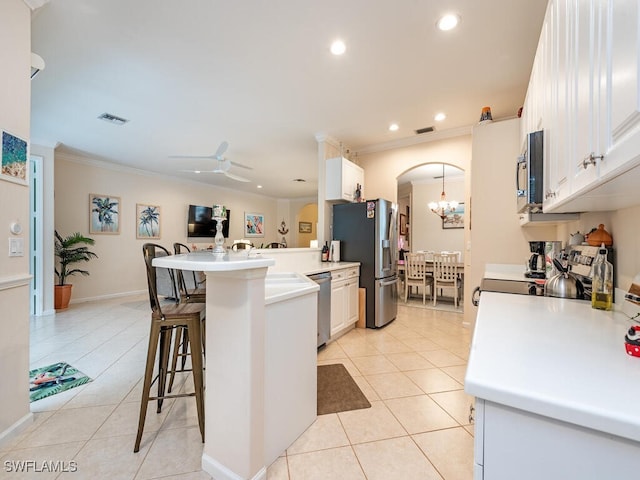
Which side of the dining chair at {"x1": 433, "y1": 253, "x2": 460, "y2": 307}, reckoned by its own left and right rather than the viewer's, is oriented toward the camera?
back

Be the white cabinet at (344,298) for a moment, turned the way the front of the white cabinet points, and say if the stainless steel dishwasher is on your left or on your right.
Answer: on your right

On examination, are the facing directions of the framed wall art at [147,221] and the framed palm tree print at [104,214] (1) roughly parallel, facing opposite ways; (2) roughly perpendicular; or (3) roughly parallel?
roughly parallel

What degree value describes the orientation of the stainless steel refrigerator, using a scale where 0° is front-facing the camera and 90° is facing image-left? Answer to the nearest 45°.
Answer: approximately 315°

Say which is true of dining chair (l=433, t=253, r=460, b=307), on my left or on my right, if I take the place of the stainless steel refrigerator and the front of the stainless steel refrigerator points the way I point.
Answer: on my left

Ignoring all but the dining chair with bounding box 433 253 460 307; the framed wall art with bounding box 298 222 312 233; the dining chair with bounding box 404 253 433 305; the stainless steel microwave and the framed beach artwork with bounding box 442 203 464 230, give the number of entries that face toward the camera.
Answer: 2

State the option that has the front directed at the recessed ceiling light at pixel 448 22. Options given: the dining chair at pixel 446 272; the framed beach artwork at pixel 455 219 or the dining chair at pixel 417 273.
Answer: the framed beach artwork

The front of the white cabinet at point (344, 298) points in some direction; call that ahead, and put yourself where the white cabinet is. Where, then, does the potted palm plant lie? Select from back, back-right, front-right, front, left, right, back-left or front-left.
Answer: back-right

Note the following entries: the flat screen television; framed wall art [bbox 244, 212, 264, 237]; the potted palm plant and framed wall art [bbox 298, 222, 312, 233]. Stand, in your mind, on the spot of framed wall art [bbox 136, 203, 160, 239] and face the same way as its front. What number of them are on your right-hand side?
1

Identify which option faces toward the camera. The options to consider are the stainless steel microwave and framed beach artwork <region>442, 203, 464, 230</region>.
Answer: the framed beach artwork

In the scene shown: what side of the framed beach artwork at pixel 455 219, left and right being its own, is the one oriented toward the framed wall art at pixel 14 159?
front

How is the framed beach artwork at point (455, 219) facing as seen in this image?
toward the camera

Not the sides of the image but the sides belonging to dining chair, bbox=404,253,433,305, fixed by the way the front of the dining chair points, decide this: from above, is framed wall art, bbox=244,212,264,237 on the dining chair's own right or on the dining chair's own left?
on the dining chair's own left

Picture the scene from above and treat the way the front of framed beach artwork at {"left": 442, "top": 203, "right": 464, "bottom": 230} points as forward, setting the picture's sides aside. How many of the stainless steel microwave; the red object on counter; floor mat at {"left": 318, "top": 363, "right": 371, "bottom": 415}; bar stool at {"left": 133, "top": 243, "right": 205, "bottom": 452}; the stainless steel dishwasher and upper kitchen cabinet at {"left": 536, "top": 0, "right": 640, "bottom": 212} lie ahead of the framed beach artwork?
6

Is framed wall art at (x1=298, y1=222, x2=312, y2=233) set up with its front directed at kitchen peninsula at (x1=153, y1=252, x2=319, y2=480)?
yes

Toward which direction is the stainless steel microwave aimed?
to the viewer's left

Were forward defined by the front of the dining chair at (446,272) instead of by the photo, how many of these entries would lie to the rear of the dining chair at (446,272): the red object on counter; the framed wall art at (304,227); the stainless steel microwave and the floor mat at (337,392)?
3

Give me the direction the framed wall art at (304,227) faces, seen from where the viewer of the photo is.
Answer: facing the viewer

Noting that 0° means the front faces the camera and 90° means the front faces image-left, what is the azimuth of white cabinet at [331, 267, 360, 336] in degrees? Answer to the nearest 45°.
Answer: approximately 315°

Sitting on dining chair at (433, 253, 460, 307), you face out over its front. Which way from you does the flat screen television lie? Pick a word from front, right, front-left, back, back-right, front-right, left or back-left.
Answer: left
